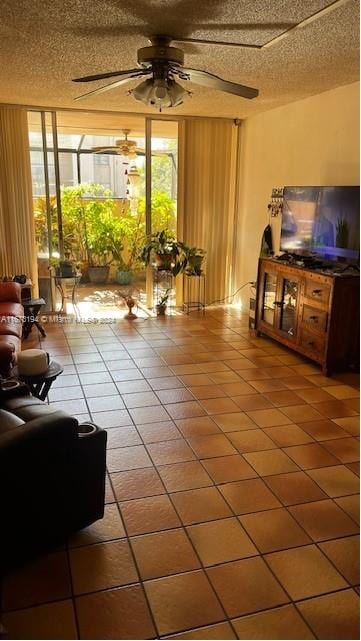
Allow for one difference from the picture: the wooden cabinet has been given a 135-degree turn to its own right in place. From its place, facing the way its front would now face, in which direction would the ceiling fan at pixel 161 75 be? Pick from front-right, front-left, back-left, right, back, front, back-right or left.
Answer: back-left

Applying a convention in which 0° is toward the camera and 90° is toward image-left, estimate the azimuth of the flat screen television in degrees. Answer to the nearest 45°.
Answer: approximately 45°

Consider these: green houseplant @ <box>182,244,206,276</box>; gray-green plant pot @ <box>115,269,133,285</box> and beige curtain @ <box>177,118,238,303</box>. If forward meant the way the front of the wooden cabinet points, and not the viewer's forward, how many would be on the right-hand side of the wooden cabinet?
3

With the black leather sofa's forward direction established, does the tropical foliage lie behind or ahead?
ahead

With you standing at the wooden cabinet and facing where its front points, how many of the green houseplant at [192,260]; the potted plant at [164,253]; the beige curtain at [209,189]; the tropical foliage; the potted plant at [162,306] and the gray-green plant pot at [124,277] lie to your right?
6

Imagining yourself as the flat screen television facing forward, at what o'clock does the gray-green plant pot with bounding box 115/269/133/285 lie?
The gray-green plant pot is roughly at 3 o'clock from the flat screen television.

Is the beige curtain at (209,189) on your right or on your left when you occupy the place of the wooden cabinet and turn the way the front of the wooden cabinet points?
on your right

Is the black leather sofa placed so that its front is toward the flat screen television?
yes

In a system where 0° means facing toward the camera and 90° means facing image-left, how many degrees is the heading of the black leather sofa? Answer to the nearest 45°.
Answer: approximately 225°

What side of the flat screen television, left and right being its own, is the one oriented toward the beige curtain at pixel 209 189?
right

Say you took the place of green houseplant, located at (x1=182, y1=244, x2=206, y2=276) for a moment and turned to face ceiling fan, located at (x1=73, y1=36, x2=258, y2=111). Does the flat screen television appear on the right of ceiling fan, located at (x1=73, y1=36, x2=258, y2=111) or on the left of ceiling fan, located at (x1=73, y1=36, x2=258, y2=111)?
left

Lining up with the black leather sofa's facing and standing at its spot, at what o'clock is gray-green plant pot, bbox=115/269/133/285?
The gray-green plant pot is roughly at 11 o'clock from the black leather sofa.

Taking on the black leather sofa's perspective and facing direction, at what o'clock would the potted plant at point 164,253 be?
The potted plant is roughly at 11 o'clock from the black leather sofa.

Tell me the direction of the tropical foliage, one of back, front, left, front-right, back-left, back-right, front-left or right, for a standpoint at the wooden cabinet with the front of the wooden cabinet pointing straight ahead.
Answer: right

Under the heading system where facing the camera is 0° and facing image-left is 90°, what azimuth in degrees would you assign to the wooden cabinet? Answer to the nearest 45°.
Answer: approximately 45°

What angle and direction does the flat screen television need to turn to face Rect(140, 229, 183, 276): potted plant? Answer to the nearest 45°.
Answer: approximately 90° to its right
